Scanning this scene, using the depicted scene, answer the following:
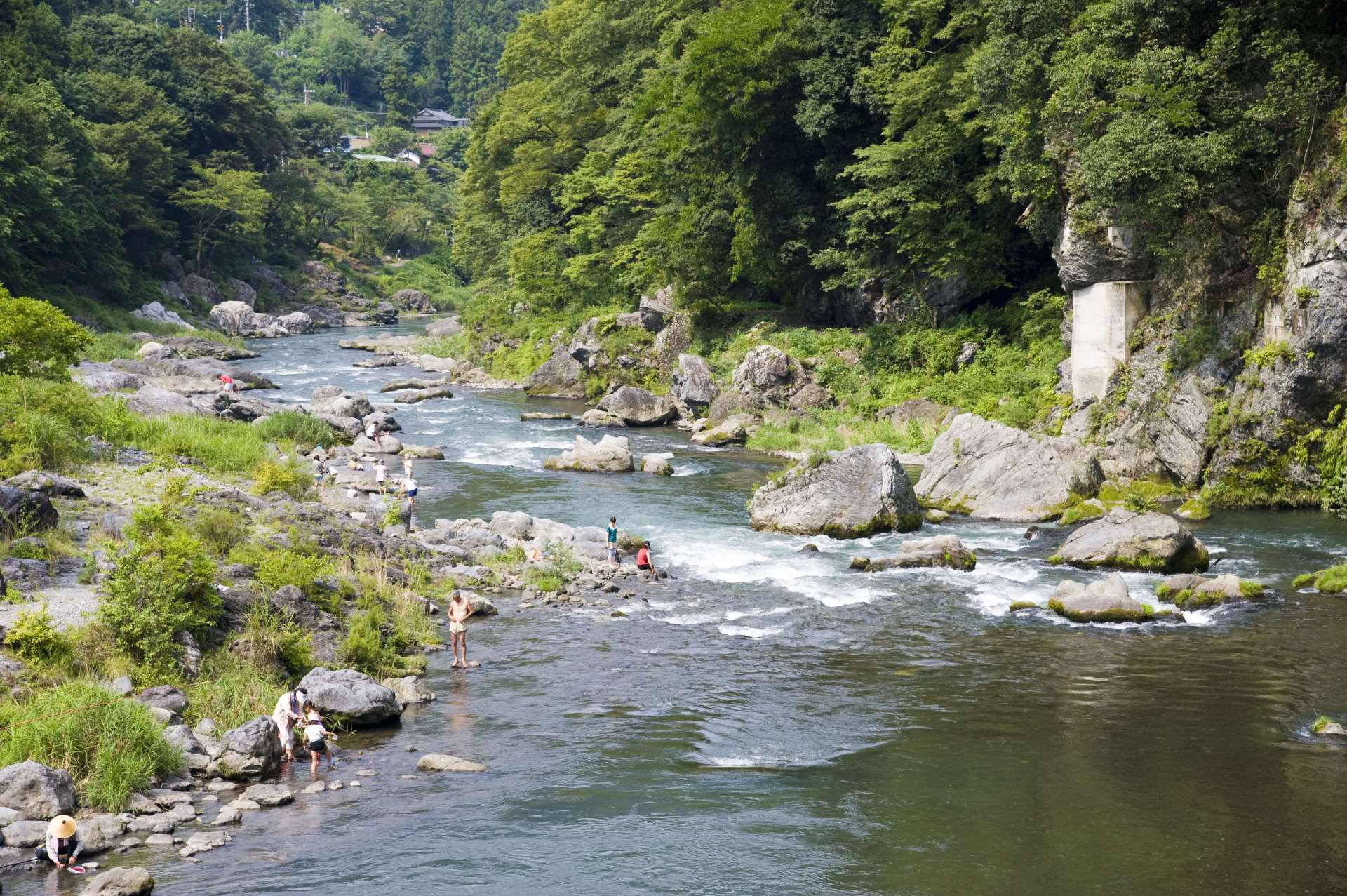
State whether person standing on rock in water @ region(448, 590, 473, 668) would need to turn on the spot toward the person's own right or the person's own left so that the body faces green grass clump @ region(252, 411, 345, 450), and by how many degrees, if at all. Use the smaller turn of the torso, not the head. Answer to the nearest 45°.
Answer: approximately 180°

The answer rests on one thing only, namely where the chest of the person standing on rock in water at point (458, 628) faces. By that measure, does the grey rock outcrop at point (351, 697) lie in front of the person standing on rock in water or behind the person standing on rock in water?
in front

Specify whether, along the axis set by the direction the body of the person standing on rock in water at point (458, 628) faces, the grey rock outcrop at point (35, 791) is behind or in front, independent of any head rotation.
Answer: in front

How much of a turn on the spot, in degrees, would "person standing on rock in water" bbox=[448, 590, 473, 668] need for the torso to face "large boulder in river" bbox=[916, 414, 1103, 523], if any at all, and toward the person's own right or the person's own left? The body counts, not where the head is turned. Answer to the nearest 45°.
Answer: approximately 135° to the person's own left

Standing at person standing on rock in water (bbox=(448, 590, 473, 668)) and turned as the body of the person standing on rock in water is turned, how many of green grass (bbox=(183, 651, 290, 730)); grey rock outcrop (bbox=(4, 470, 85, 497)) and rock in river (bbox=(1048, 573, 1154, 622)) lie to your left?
1

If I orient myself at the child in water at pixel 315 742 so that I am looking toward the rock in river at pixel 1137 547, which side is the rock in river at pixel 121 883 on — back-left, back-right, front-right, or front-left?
back-right

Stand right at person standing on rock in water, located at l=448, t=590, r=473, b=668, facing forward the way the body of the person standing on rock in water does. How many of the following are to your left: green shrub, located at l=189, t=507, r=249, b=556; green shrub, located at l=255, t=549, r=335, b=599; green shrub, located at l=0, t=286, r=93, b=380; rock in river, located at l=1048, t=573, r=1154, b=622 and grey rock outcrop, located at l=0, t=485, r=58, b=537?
1

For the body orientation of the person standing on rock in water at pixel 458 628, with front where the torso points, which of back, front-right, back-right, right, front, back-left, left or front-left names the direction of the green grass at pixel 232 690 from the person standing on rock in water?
front-right

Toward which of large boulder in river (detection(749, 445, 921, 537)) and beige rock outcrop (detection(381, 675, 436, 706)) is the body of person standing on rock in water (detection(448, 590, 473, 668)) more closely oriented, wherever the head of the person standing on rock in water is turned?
the beige rock outcrop

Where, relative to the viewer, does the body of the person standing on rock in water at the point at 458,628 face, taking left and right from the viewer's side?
facing the viewer

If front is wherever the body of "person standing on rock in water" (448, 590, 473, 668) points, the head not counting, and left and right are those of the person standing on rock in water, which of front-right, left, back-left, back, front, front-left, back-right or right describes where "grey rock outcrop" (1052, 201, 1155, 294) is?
back-left

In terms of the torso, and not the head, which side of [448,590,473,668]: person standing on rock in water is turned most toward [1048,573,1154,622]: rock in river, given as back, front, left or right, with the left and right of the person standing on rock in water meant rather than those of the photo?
left

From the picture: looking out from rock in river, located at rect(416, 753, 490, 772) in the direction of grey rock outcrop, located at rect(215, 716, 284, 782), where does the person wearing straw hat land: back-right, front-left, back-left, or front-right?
front-left

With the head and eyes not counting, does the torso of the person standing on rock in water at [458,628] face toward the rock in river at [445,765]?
yes

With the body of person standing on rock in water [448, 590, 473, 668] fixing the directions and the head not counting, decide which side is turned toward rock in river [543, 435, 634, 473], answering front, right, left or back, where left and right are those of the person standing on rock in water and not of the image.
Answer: back
